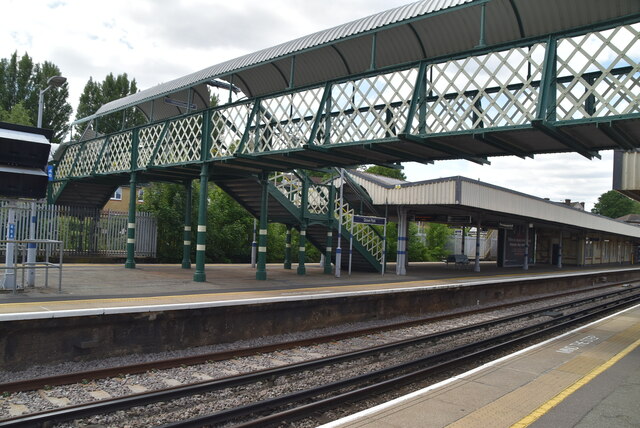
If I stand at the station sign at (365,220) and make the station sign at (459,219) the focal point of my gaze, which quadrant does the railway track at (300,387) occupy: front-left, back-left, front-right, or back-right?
back-right

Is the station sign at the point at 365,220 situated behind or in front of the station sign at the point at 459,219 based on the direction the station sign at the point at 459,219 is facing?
in front

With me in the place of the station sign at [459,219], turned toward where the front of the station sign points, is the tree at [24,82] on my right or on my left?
on my right

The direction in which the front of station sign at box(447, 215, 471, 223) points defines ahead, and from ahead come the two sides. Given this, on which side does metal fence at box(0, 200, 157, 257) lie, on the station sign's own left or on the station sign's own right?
on the station sign's own right

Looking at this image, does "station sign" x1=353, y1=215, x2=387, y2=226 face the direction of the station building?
no

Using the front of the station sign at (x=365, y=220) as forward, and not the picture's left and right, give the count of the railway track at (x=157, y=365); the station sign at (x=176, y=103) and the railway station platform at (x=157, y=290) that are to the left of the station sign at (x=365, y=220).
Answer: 0

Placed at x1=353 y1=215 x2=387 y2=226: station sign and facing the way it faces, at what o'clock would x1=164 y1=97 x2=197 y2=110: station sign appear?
x1=164 y1=97 x2=197 y2=110: station sign is roughly at 4 o'clock from x1=353 y1=215 x2=387 y2=226: station sign.

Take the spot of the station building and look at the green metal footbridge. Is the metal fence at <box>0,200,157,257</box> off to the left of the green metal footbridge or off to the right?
right

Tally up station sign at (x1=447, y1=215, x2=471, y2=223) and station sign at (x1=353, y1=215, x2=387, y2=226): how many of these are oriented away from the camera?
0

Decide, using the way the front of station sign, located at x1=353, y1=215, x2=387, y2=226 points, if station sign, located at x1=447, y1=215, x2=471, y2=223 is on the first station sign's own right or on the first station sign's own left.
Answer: on the first station sign's own left

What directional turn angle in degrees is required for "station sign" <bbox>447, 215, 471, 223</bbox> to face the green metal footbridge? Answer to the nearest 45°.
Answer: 0° — it already faces it

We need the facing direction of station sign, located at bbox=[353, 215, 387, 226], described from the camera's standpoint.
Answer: facing the viewer and to the right of the viewer

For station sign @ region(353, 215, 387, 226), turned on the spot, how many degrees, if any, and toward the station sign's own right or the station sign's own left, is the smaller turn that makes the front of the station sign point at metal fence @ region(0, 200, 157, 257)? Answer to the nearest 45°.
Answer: approximately 135° to the station sign's own right

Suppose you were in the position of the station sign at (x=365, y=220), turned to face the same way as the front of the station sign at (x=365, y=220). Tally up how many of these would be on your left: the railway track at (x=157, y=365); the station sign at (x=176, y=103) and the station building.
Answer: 1

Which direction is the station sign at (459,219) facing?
toward the camera

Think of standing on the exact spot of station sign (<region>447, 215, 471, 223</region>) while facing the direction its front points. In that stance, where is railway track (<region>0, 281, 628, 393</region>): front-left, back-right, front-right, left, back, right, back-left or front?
front
